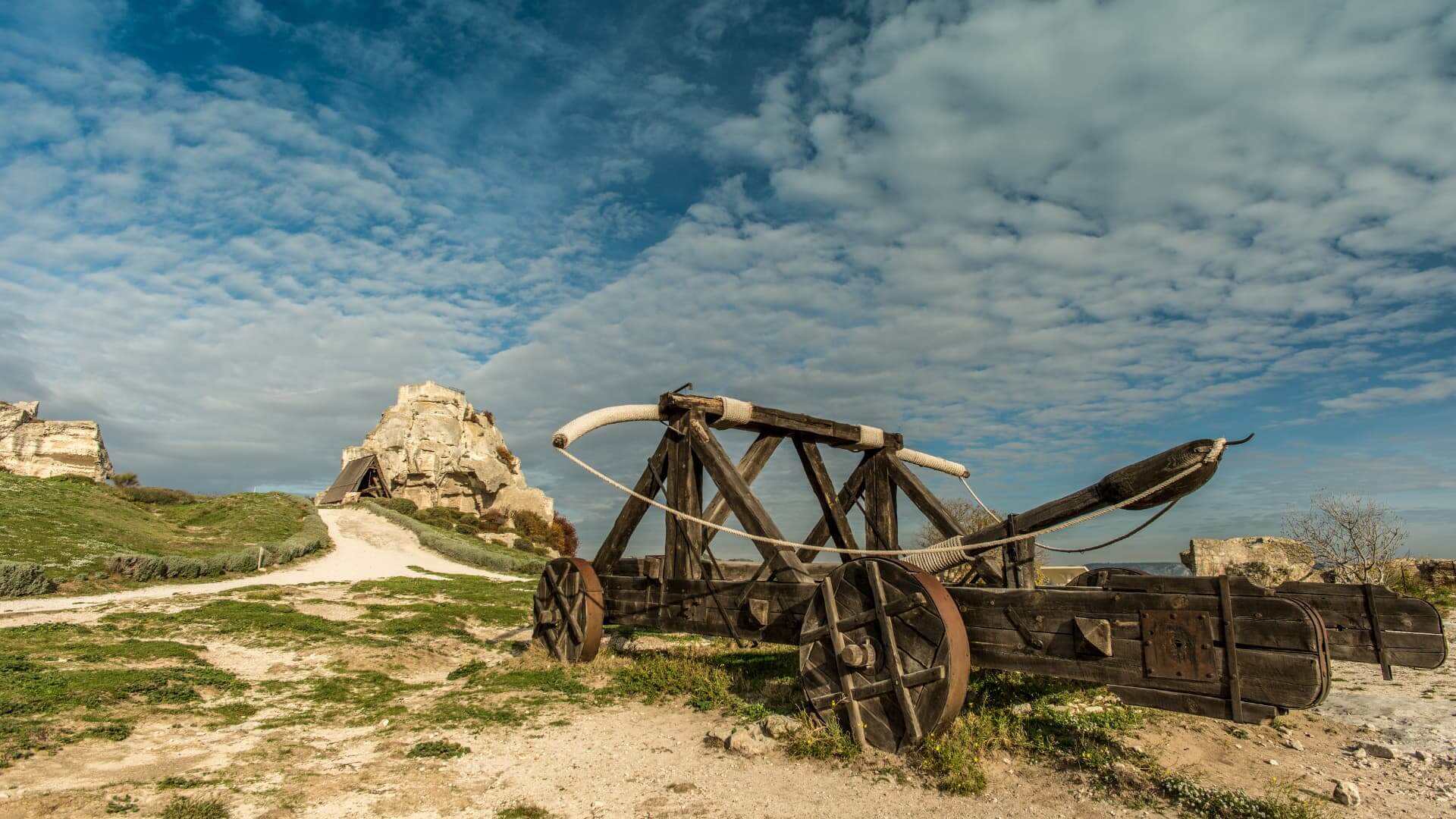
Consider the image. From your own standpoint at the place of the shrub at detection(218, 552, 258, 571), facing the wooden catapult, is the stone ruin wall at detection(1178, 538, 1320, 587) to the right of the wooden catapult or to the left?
left

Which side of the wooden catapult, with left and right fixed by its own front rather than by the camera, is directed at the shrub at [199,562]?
front

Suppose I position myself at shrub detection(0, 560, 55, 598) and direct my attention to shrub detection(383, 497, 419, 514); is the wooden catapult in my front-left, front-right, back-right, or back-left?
back-right

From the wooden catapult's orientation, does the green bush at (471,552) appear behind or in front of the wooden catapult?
in front

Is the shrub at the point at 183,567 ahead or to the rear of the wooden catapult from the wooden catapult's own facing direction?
ahead

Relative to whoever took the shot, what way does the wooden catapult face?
facing away from the viewer and to the left of the viewer

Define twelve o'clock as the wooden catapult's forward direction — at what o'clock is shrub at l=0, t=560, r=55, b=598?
The shrub is roughly at 11 o'clock from the wooden catapult.

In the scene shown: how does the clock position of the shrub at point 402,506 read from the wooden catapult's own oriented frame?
The shrub is roughly at 12 o'clock from the wooden catapult.
